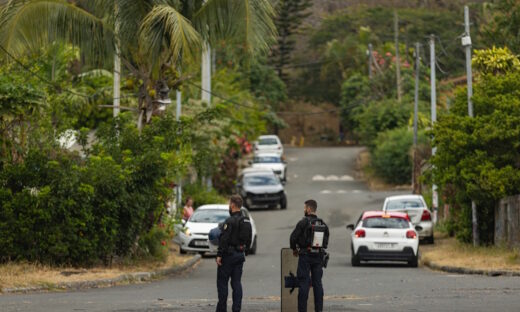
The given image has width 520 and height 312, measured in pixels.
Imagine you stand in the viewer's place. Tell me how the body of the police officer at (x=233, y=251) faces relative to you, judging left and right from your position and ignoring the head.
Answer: facing away from the viewer and to the left of the viewer

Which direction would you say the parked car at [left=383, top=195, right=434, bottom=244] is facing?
away from the camera

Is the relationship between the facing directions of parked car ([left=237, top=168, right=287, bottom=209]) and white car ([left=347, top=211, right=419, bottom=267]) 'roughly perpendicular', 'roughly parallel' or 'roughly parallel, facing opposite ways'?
roughly parallel, facing opposite ways

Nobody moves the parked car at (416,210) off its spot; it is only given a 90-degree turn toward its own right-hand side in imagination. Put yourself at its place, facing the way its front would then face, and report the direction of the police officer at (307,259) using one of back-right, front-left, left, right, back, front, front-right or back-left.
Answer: right

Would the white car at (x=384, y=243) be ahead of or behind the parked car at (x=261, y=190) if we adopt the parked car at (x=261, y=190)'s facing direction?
ahead

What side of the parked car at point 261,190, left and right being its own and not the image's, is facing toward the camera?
front

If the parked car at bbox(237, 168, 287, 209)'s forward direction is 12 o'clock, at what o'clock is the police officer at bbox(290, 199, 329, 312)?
The police officer is roughly at 12 o'clock from the parked car.

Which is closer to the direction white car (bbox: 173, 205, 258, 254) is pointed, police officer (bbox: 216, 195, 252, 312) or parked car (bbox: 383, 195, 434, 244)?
the police officer

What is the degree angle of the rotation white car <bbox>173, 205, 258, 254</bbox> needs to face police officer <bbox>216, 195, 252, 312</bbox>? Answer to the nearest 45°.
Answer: approximately 45° to its left

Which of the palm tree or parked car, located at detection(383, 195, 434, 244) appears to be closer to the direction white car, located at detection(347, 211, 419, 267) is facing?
the parked car

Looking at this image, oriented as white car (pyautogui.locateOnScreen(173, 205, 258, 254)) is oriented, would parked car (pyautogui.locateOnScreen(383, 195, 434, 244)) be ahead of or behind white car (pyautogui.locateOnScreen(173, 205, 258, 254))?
behind

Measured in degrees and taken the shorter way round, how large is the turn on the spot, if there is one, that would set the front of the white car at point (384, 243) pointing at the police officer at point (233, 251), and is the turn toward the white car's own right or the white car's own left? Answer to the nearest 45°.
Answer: approximately 180°

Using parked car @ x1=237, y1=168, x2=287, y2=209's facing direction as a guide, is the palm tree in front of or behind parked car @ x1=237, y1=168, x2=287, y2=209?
in front

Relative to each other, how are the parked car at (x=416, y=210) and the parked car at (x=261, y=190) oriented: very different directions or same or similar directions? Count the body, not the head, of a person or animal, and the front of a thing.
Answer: very different directions

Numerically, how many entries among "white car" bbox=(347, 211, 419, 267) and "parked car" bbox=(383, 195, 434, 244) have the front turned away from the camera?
2

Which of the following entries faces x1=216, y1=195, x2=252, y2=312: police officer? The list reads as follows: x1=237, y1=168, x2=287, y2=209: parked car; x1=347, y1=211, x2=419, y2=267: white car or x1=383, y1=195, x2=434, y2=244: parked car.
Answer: x1=237, y1=168, x2=287, y2=209: parked car

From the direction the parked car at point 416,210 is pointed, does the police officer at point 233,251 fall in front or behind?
behind

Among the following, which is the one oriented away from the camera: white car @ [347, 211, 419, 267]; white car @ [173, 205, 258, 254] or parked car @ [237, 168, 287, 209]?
white car @ [347, 211, 419, 267]

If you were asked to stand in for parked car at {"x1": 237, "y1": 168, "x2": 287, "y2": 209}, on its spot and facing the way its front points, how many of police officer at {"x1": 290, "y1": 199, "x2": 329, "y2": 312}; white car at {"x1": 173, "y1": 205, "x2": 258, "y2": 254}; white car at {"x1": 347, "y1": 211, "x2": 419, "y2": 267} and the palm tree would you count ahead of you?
4
